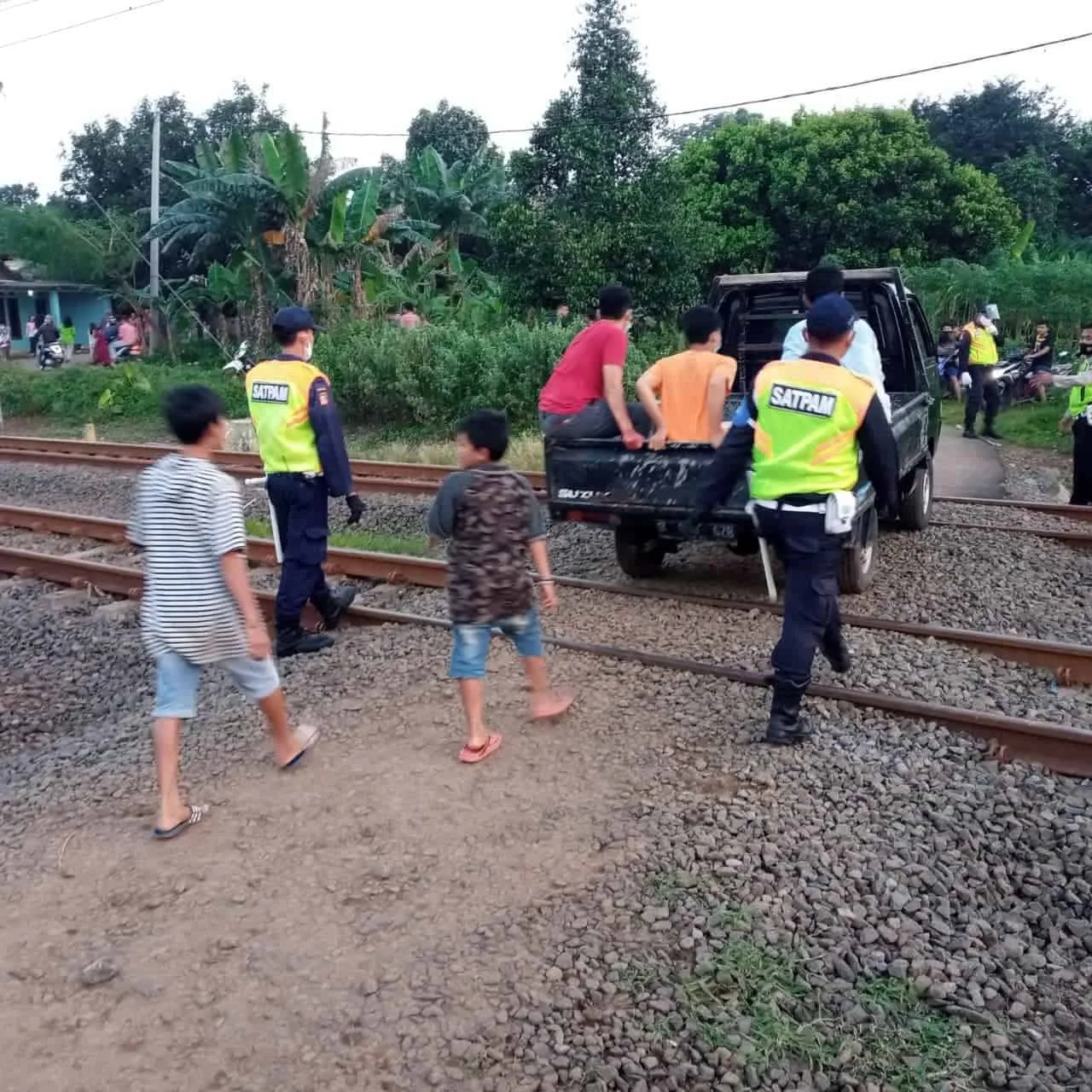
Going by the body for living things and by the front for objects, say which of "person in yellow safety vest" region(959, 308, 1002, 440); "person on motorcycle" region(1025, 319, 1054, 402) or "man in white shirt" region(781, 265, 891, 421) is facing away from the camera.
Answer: the man in white shirt

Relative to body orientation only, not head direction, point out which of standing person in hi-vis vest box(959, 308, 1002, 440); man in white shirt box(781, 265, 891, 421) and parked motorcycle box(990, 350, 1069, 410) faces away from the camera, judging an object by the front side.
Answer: the man in white shirt

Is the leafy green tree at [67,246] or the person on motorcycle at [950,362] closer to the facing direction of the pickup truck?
the person on motorcycle

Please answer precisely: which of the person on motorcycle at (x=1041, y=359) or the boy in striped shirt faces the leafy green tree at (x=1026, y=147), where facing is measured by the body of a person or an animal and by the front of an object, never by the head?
the boy in striped shirt

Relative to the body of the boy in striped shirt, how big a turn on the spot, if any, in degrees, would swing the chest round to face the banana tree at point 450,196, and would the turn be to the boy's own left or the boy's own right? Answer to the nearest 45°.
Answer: approximately 45° to the boy's own left

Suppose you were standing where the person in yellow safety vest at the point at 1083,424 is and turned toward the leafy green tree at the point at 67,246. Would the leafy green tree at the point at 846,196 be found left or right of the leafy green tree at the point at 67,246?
right

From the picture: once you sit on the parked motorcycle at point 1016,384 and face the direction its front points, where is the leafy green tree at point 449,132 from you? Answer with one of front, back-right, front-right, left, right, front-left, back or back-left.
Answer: right

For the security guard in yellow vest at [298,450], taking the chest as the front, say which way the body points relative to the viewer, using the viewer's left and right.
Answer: facing away from the viewer and to the right of the viewer

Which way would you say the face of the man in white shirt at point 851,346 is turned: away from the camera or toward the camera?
away from the camera

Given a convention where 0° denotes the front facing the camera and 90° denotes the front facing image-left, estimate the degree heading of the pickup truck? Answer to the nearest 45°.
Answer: approximately 225°

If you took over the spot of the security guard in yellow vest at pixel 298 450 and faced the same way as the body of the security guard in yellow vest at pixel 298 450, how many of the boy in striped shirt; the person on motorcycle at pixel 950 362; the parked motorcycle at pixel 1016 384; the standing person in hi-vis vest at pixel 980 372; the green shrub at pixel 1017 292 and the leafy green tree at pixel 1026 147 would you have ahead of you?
5

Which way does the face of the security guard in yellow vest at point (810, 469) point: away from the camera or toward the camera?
away from the camera

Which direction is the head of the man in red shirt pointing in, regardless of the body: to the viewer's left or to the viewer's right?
to the viewer's right

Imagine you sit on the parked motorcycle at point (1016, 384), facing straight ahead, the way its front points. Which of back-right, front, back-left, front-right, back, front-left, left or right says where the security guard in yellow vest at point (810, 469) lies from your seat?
front-left
